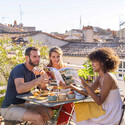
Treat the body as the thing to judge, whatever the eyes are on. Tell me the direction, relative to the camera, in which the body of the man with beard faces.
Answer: to the viewer's right

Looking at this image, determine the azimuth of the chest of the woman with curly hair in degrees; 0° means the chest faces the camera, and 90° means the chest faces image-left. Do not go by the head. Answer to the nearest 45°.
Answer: approximately 90°

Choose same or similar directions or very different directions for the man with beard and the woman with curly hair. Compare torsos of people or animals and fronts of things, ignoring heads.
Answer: very different directions

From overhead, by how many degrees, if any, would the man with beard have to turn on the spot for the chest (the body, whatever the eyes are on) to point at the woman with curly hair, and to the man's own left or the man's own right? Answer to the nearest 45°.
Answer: approximately 45° to the man's own right

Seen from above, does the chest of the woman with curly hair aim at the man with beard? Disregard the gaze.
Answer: yes

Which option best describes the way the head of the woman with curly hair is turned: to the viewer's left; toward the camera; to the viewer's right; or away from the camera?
to the viewer's left

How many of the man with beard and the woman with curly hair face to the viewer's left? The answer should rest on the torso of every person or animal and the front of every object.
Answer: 1
